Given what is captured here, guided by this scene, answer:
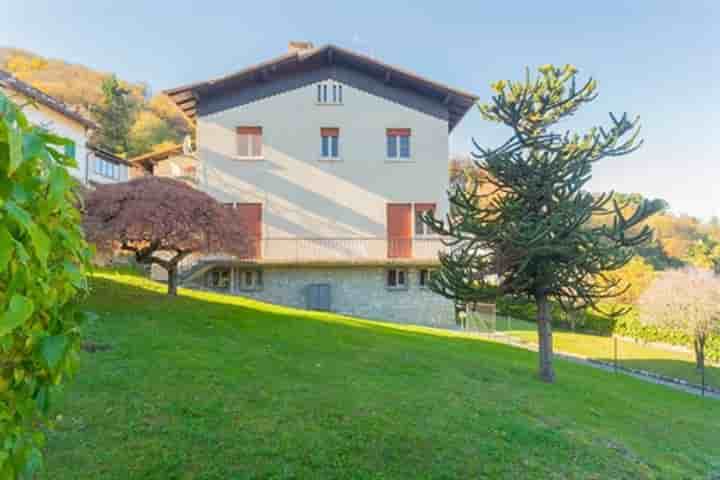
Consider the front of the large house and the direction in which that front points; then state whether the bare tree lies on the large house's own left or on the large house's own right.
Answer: on the large house's own left

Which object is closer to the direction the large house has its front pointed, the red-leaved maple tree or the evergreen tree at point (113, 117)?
the red-leaved maple tree

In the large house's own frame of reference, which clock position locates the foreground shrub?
The foreground shrub is roughly at 12 o'clock from the large house.

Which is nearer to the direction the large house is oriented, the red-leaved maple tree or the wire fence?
the red-leaved maple tree

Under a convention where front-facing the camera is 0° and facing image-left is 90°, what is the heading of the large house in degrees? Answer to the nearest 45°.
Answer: approximately 0°

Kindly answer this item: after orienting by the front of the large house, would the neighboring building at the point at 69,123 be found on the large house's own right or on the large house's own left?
on the large house's own right
